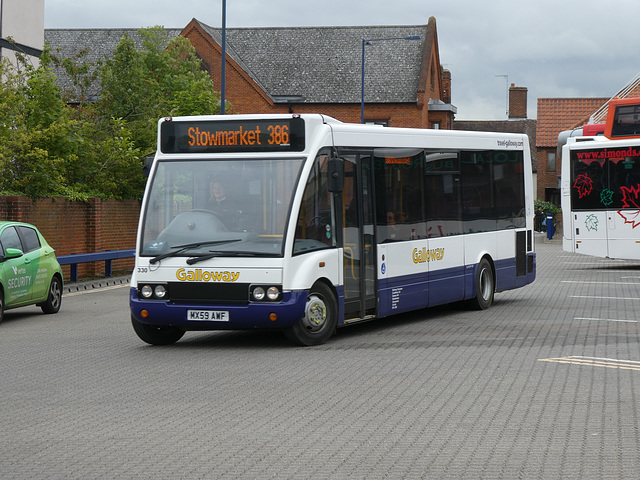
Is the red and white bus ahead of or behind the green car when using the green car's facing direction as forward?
behind

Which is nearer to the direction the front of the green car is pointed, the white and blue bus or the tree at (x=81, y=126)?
the white and blue bus

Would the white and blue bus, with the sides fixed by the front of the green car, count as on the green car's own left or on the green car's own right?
on the green car's own left

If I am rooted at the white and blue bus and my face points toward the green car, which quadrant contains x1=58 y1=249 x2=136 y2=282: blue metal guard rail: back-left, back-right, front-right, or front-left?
front-right

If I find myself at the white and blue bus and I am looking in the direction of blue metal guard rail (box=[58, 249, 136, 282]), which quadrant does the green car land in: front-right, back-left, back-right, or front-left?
front-left

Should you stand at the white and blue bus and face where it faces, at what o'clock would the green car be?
The green car is roughly at 3 o'clock from the white and blue bus.
